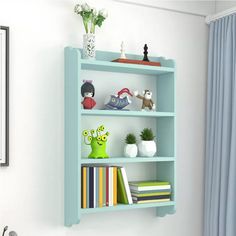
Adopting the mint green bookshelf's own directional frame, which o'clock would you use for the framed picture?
The framed picture is roughly at 4 o'clock from the mint green bookshelf.

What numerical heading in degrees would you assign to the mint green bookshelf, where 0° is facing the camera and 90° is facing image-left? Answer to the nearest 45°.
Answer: approximately 315°

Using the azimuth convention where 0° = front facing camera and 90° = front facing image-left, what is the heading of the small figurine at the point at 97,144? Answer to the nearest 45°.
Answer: approximately 315°
